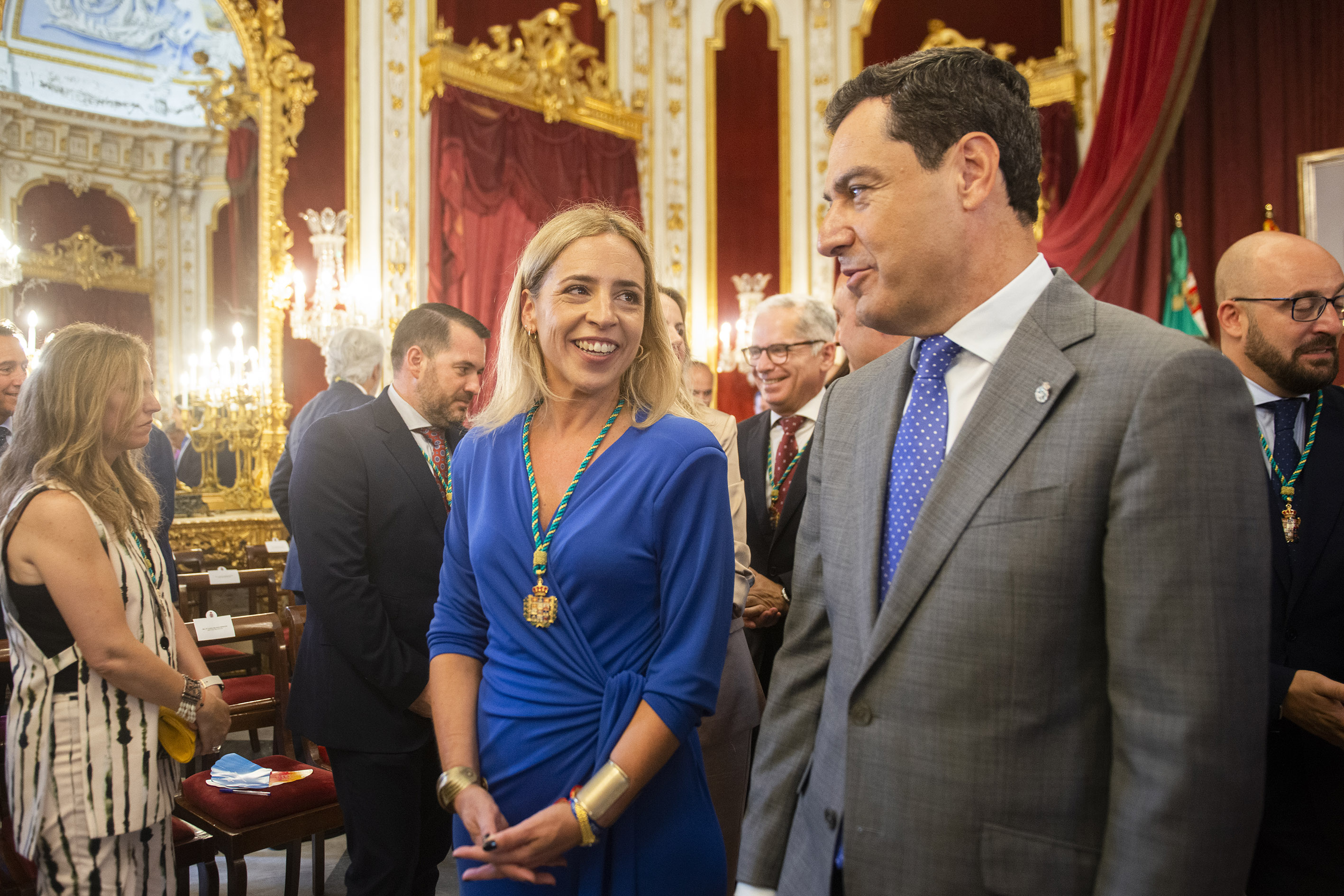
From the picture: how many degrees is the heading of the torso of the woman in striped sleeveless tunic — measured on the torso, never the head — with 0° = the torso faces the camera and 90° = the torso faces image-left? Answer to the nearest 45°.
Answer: approximately 270°

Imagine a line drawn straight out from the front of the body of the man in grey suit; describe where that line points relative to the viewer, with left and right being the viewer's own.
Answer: facing the viewer and to the left of the viewer

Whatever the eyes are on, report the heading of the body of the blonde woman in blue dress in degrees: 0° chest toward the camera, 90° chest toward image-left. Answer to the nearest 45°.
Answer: approximately 45°

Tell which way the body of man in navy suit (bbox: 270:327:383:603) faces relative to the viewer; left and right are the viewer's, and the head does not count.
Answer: facing away from the viewer and to the right of the viewer

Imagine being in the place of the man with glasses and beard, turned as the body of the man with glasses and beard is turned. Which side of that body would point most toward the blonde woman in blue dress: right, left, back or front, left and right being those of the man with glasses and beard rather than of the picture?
right

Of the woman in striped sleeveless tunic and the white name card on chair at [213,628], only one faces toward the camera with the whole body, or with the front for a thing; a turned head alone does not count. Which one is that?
the white name card on chair

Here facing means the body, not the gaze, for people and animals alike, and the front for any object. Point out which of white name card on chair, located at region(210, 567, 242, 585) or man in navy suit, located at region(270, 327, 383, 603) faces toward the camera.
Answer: the white name card on chair

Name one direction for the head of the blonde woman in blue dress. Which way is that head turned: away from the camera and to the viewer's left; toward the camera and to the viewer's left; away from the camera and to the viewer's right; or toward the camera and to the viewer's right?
toward the camera and to the viewer's right

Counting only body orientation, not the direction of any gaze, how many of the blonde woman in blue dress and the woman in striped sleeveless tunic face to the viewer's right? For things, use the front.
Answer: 1

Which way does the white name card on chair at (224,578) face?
toward the camera

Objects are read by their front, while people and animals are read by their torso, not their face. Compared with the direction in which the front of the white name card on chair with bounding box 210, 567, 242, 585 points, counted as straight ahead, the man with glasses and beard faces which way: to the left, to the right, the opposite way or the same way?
the same way

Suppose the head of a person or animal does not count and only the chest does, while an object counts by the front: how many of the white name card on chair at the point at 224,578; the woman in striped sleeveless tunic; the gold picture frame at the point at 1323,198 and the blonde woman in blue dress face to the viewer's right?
1

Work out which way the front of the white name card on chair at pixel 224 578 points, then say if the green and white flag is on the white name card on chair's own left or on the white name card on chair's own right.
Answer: on the white name card on chair's own left

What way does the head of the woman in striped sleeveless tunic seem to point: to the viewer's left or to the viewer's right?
to the viewer's right

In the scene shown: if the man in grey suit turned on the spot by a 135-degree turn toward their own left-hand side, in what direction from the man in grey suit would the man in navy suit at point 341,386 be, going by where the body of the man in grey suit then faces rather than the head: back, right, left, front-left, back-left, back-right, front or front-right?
back-left

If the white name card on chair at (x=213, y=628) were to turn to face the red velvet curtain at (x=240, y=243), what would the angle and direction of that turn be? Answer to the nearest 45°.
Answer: approximately 180°

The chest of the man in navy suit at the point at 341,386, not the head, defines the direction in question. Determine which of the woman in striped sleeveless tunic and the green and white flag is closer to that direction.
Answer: the green and white flag
